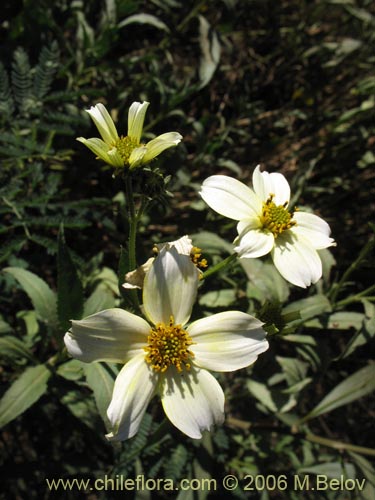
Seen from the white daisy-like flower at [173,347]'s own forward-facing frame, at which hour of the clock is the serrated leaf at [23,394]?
The serrated leaf is roughly at 4 o'clock from the white daisy-like flower.

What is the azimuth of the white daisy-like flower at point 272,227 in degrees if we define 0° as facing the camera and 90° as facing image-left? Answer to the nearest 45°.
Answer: approximately 315°

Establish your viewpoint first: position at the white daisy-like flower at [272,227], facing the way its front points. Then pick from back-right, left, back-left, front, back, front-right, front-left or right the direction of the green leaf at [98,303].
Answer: back-right

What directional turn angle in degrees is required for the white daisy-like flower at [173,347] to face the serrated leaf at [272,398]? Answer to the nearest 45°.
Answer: approximately 135° to its left

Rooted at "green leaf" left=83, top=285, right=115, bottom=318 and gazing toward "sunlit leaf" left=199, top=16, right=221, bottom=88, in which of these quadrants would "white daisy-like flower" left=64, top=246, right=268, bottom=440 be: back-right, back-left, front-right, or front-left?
back-right

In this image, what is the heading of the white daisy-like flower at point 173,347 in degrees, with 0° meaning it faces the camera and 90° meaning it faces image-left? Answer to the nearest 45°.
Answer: approximately 0°

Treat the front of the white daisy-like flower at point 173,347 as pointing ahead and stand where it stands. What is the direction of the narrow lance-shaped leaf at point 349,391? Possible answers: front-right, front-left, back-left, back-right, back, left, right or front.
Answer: back-left
